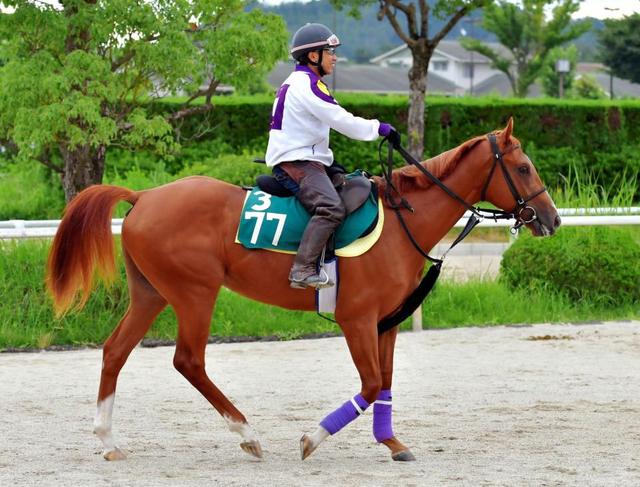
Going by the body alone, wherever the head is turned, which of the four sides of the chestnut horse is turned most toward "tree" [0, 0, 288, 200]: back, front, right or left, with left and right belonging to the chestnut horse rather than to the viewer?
left

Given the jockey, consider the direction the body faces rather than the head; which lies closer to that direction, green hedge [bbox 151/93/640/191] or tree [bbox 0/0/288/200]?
the green hedge

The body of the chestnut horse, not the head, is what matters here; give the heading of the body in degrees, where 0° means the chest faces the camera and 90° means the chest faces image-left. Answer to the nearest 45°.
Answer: approximately 270°

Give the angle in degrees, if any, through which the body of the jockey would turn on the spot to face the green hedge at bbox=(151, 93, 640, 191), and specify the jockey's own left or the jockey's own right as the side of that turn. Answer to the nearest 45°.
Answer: approximately 90° to the jockey's own left

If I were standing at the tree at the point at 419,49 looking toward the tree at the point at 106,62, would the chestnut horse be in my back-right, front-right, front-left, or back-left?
front-left

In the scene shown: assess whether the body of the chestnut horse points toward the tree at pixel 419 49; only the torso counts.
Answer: no

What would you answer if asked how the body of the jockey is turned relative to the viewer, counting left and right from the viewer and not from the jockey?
facing to the right of the viewer

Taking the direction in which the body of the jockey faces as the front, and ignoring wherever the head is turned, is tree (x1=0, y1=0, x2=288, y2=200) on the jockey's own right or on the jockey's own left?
on the jockey's own left

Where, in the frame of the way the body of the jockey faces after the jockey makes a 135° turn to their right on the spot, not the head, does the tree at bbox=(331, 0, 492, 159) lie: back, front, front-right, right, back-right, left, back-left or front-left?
back-right

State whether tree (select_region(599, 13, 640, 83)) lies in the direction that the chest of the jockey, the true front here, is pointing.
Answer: no

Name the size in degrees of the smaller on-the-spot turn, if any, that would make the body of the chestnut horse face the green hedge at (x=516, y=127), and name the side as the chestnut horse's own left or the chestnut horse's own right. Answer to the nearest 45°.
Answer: approximately 90° to the chestnut horse's own left

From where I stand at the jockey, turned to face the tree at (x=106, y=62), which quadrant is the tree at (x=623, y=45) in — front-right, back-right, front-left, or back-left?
front-right

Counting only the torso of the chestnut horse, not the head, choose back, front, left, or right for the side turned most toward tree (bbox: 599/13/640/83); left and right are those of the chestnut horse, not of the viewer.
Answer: left

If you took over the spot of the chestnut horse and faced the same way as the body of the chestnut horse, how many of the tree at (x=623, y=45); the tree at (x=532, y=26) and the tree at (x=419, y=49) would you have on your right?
0

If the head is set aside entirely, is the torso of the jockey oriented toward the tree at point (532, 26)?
no
